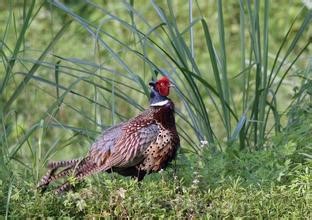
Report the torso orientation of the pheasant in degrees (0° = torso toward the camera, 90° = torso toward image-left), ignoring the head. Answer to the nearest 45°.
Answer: approximately 270°
